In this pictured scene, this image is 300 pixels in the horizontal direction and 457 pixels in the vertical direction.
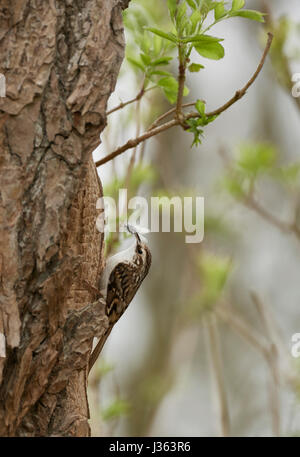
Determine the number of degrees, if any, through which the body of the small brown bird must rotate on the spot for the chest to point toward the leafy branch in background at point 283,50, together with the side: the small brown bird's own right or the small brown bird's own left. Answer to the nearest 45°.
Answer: approximately 135° to the small brown bird's own right

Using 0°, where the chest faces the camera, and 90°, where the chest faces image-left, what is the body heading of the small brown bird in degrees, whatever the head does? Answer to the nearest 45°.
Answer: approximately 90°

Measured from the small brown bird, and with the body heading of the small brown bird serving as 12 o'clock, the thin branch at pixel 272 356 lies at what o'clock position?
The thin branch is roughly at 4 o'clock from the small brown bird.

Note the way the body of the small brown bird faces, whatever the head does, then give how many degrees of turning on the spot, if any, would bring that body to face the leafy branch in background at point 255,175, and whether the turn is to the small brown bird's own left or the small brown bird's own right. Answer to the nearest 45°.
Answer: approximately 135° to the small brown bird's own right
